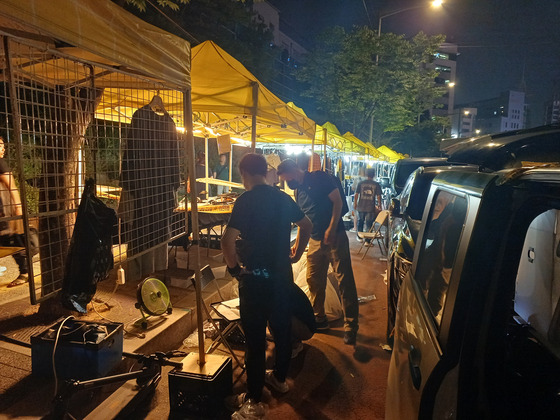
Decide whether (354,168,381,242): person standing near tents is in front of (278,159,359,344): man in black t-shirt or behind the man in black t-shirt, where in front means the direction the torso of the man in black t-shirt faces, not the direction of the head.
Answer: behind

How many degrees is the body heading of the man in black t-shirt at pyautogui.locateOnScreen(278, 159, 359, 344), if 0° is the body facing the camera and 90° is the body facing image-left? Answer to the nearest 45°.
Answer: approximately 45°

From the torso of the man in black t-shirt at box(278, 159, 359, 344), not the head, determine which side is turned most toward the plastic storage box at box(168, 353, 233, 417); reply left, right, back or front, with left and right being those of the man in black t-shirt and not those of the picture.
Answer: front

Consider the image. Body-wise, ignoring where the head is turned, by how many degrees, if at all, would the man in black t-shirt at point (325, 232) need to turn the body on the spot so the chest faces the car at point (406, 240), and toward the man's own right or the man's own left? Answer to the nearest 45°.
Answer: approximately 135° to the man's own left

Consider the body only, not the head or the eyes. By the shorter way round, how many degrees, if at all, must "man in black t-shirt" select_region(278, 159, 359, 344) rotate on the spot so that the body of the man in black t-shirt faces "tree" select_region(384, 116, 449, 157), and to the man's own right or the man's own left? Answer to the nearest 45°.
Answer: approximately 135° to the man's own right

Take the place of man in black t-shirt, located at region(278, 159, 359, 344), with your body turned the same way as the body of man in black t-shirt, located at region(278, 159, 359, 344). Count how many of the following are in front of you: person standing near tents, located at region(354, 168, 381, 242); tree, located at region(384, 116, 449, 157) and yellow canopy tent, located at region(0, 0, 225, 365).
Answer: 1

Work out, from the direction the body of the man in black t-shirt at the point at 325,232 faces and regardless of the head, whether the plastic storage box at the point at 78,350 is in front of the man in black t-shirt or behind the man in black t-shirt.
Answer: in front

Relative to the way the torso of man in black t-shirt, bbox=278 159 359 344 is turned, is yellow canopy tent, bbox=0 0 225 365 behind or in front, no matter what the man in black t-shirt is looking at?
in front

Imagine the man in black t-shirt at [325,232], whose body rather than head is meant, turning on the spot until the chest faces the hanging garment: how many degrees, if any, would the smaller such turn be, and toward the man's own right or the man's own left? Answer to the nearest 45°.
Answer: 0° — they already face it

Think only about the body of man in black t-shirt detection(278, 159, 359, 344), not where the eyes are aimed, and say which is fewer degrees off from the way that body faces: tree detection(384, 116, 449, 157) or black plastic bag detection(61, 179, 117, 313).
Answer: the black plastic bag

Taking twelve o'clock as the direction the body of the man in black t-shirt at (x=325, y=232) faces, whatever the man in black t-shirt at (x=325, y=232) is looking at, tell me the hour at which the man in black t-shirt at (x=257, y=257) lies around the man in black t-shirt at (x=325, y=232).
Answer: the man in black t-shirt at (x=257, y=257) is roughly at 11 o'clock from the man in black t-shirt at (x=325, y=232).

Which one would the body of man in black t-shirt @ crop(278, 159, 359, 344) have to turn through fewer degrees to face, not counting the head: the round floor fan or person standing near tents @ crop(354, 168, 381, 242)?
the round floor fan

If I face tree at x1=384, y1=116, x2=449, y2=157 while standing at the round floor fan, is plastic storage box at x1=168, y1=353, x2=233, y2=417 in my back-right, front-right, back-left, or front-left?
back-right
